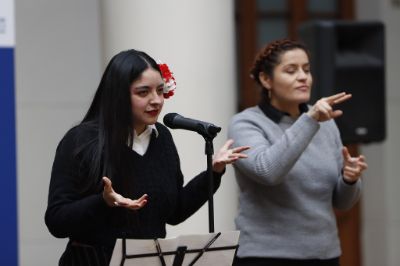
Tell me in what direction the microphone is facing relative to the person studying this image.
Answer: facing to the left of the viewer

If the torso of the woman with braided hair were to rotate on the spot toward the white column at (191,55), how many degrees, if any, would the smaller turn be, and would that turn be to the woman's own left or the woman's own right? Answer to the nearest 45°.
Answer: approximately 180°

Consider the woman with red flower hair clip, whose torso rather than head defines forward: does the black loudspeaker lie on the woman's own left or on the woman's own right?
on the woman's own left

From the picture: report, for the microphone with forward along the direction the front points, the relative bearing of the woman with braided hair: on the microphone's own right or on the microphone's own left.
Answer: on the microphone's own right

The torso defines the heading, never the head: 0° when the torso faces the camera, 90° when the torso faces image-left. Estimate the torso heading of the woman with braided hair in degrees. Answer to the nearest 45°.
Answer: approximately 315°

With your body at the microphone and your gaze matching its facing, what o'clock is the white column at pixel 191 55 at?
The white column is roughly at 3 o'clock from the microphone.

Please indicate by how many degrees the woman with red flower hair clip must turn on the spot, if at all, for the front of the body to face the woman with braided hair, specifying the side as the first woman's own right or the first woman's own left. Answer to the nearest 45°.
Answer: approximately 90° to the first woman's own left

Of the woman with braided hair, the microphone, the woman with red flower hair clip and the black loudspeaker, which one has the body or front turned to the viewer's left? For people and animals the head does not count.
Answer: the microphone

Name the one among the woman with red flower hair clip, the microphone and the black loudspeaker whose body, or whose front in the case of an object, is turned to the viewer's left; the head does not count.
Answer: the microphone

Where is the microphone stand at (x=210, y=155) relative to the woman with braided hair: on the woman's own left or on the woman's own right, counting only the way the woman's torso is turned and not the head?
on the woman's own right

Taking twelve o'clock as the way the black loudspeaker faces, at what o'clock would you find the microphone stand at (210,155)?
The microphone stand is roughly at 2 o'clock from the black loudspeaker.

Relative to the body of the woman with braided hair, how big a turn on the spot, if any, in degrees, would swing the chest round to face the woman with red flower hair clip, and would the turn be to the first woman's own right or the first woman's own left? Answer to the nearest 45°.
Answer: approximately 90° to the first woman's own right
